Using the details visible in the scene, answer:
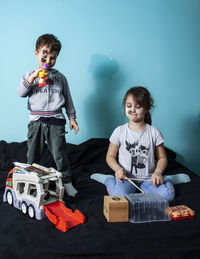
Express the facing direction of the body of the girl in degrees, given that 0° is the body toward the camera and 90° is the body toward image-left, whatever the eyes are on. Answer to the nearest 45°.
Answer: approximately 0°

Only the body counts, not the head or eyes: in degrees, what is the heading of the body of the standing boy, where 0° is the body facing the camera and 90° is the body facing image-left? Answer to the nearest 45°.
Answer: approximately 0°

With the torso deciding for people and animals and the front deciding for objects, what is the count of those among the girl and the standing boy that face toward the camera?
2
